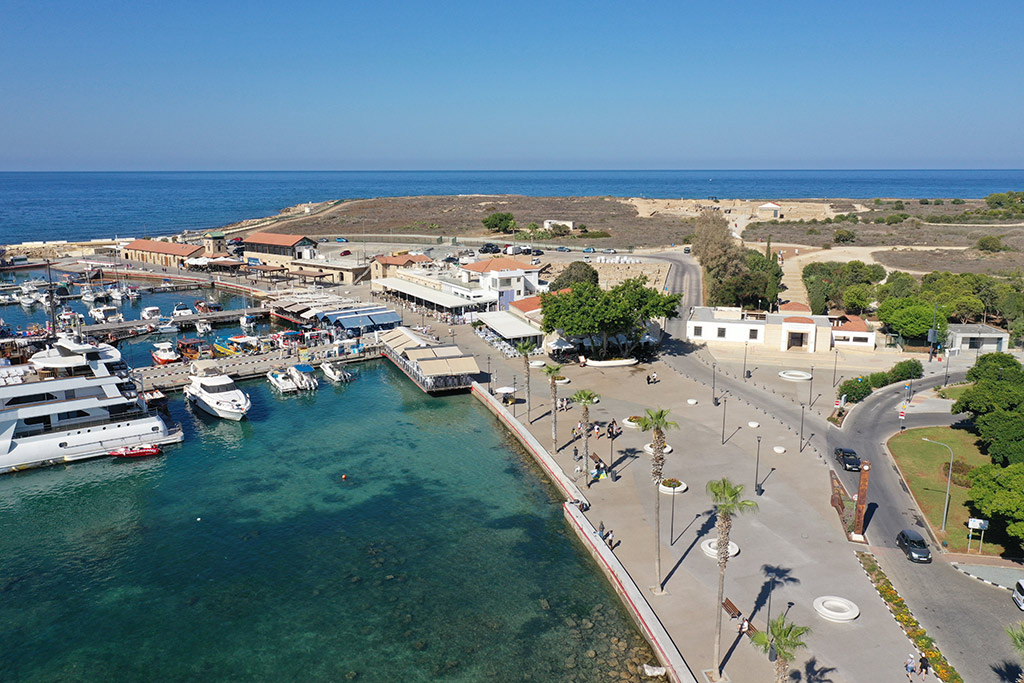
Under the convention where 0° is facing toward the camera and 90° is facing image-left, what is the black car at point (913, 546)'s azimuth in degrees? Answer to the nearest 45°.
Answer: approximately 315°

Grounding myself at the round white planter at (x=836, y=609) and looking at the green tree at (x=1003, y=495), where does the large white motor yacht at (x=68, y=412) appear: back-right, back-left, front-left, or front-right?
back-left

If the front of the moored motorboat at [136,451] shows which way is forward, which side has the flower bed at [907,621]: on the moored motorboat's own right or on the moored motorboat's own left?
on the moored motorboat's own left

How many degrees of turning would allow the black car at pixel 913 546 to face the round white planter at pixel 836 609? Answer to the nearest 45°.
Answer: approximately 45° to its right

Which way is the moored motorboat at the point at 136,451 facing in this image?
to the viewer's left

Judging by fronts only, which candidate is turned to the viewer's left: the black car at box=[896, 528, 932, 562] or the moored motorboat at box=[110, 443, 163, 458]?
the moored motorboat

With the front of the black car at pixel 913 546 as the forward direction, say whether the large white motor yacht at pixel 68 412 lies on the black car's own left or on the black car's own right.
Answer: on the black car's own right

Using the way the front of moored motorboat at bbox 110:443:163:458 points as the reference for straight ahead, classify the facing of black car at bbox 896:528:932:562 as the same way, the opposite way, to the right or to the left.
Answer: to the left

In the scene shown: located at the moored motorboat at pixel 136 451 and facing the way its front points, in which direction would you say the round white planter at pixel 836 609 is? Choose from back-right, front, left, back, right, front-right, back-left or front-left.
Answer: back-left

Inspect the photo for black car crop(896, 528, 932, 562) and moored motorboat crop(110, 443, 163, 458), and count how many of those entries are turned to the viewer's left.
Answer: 1

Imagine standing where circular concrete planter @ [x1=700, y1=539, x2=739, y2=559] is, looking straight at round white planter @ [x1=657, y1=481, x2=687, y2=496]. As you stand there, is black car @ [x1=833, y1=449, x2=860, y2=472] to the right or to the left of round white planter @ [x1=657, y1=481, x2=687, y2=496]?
right

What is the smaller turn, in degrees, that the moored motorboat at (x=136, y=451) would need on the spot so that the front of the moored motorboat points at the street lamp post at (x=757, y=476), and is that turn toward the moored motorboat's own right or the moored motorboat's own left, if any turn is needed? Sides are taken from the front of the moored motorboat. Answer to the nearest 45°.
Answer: approximately 135° to the moored motorboat's own left

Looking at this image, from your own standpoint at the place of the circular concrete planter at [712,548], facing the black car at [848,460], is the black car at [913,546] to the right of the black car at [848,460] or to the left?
right

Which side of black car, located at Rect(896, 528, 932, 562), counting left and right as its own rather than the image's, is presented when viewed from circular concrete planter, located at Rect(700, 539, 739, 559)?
right

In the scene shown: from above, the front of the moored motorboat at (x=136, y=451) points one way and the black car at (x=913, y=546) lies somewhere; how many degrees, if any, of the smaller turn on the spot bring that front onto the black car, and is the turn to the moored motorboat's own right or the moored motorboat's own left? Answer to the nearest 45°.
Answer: approximately 135° to the moored motorboat's own left
